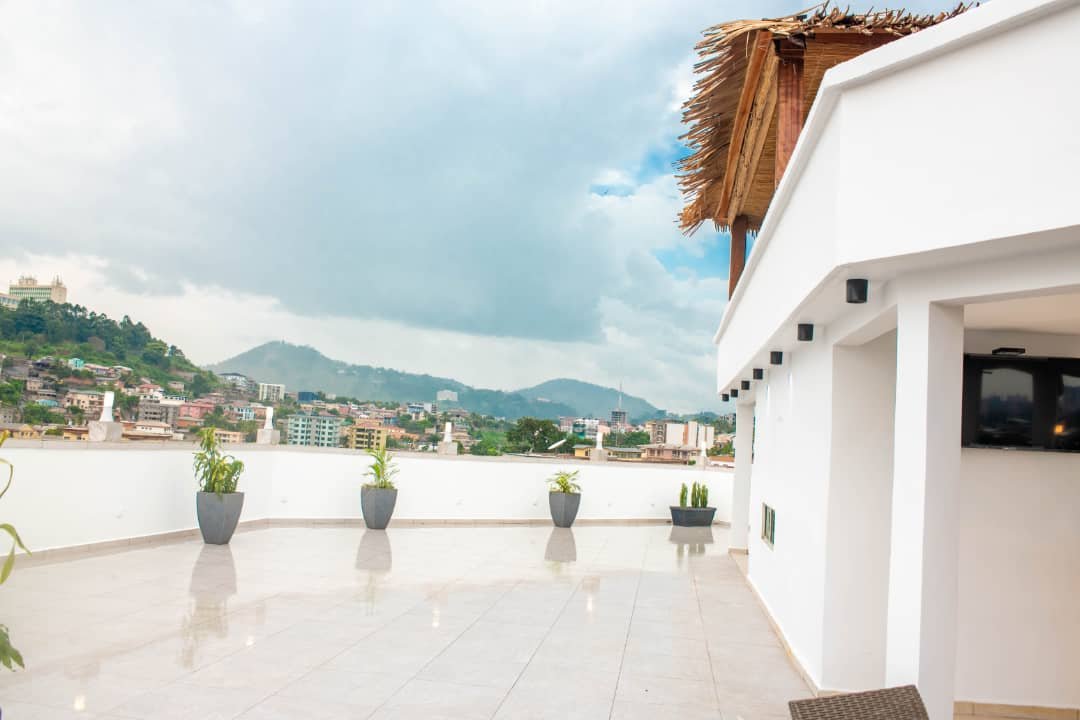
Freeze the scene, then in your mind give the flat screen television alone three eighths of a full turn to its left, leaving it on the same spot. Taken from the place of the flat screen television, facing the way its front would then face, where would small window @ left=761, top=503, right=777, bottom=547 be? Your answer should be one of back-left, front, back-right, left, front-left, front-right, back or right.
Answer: left

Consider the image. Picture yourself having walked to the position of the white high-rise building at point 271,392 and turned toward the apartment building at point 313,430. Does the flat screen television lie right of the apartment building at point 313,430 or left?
right

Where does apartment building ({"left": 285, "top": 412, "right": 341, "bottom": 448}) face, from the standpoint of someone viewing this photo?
facing the viewer

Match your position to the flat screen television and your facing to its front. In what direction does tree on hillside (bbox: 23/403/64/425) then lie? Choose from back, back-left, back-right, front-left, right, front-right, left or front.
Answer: right

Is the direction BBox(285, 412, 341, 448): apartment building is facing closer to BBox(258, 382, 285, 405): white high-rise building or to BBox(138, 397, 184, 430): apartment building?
the apartment building

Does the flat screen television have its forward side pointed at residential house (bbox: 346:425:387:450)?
no

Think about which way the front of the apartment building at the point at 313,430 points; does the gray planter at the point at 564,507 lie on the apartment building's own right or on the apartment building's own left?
on the apartment building's own left

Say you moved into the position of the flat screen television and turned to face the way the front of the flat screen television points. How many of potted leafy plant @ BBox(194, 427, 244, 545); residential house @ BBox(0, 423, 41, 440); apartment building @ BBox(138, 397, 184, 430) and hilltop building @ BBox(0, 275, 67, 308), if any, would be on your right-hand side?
4

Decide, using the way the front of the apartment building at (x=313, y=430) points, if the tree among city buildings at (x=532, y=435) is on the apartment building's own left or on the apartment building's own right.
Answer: on the apartment building's own left

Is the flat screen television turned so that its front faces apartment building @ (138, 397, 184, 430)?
no

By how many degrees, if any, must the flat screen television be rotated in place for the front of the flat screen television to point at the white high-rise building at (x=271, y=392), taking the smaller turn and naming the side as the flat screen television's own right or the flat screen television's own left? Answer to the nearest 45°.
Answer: approximately 90° to the flat screen television's own right

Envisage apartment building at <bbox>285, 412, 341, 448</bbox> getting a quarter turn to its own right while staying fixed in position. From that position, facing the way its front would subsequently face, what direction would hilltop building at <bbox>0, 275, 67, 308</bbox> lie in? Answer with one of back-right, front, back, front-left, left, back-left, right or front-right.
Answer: front

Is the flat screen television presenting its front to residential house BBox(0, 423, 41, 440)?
no
